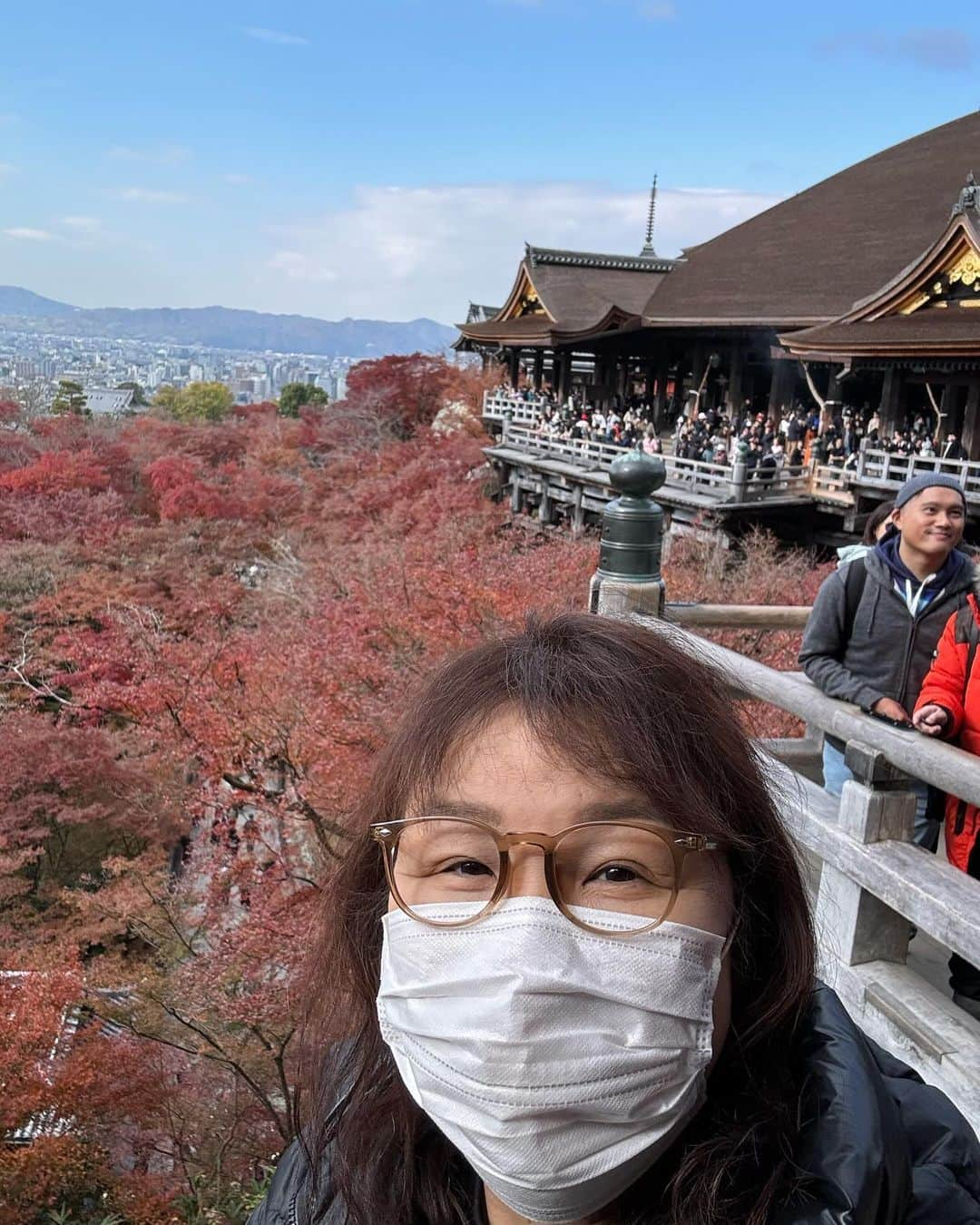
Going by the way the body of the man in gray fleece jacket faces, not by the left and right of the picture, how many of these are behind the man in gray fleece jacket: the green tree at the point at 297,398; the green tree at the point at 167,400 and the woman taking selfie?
2

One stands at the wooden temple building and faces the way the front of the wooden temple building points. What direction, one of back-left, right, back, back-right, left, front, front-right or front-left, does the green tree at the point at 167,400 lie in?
right

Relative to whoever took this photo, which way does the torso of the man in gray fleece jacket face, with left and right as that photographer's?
facing the viewer and to the right of the viewer

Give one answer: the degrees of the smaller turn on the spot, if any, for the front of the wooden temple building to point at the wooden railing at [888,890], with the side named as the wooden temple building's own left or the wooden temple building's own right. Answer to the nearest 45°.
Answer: approximately 45° to the wooden temple building's own left

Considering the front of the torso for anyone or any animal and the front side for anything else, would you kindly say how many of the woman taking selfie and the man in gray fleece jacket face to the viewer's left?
0

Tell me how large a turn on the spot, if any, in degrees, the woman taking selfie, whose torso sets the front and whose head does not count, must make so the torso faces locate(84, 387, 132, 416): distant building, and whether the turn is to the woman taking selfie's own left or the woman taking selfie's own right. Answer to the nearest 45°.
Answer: approximately 135° to the woman taking selfie's own right

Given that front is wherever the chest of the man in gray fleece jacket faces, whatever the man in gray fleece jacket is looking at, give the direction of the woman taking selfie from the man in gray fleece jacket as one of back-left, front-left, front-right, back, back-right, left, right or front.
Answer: front-right

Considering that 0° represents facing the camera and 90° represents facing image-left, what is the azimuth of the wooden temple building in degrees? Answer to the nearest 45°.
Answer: approximately 45°

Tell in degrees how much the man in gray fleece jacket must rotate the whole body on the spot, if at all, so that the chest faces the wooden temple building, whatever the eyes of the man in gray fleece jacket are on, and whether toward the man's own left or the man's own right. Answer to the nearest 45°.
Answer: approximately 135° to the man's own left

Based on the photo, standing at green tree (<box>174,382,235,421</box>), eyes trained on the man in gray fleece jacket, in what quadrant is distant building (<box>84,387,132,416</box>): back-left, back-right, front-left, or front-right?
back-right

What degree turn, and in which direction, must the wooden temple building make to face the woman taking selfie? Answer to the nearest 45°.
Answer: approximately 45° to its left

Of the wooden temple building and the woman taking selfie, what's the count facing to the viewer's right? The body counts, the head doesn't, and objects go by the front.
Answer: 0

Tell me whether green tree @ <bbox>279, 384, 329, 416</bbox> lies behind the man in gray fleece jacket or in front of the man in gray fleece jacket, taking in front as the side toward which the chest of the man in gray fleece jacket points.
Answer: behind

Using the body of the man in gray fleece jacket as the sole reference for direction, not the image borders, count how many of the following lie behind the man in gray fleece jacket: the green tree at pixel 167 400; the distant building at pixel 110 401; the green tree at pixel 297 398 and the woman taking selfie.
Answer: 3

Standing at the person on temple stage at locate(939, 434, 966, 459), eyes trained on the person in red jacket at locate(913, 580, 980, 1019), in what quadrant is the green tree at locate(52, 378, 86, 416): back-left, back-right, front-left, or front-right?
back-right

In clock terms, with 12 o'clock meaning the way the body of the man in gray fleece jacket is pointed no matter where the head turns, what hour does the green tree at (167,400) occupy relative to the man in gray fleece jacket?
The green tree is roughly at 4 o'clock from the man in gray fleece jacket.

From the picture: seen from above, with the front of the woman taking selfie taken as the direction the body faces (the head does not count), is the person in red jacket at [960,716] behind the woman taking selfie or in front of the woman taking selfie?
behind
